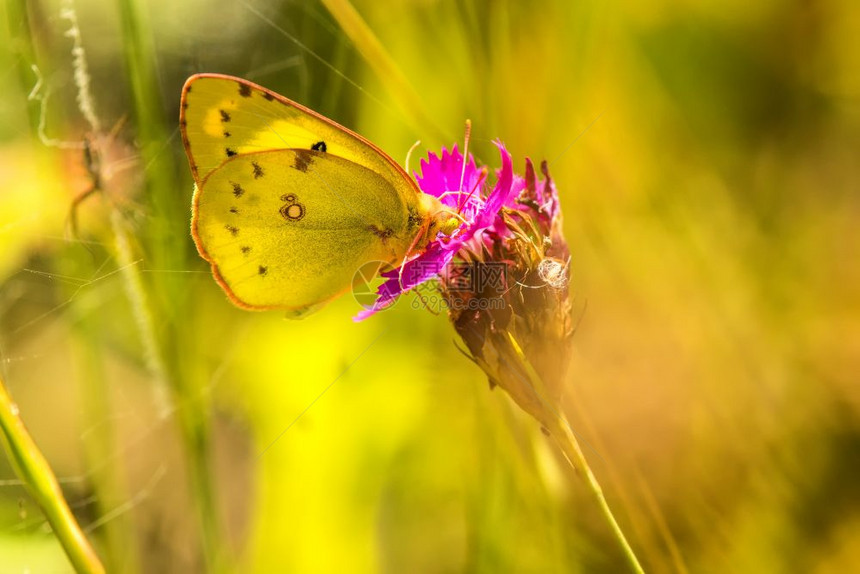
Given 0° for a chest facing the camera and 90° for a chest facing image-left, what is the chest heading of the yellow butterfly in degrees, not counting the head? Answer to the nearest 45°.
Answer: approximately 270°

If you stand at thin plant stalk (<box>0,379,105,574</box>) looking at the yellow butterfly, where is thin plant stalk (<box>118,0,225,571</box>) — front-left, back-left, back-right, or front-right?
front-left
